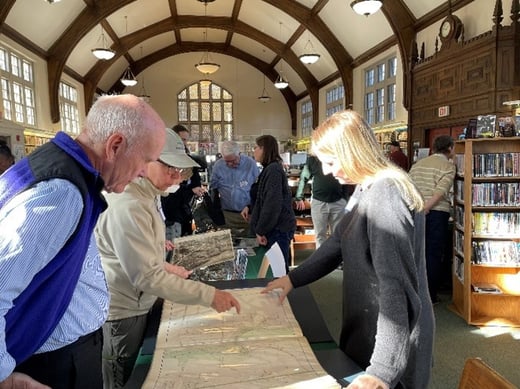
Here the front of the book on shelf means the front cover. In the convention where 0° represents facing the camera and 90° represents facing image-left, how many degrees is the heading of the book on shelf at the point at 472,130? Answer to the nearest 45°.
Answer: approximately 0°

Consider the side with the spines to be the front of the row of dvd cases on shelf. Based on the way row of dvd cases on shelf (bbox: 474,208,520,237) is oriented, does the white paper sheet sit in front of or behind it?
in front

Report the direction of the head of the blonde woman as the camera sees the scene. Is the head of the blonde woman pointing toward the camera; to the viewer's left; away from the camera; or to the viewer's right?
to the viewer's left

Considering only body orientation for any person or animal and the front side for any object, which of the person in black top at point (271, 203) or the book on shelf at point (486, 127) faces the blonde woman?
the book on shelf

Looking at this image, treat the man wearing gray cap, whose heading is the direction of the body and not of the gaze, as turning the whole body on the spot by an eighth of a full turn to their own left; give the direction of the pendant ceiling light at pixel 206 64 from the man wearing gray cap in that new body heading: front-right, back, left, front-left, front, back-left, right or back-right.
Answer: front-left

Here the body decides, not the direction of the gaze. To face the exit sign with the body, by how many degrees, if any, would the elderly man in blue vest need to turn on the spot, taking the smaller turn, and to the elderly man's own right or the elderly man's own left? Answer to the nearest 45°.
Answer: approximately 45° to the elderly man's own left

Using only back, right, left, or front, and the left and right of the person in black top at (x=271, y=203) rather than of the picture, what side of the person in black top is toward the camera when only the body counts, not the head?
left

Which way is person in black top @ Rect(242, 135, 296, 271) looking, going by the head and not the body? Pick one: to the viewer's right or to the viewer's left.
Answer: to the viewer's left

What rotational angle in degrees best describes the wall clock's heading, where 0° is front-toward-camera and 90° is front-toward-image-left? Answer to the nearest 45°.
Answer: approximately 45°

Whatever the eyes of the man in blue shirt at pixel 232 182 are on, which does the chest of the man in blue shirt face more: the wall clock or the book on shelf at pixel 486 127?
the book on shelf

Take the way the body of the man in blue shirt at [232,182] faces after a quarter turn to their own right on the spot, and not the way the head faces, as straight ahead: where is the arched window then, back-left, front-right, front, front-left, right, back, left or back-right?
right

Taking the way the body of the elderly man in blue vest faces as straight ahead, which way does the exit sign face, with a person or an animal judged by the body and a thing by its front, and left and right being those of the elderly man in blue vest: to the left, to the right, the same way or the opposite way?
the opposite way

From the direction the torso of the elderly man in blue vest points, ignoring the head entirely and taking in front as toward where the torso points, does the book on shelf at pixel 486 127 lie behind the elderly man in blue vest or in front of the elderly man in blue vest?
in front

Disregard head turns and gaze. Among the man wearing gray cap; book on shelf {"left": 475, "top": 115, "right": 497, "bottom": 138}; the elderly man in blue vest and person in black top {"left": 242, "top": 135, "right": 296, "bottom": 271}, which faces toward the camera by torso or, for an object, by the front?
the book on shelf

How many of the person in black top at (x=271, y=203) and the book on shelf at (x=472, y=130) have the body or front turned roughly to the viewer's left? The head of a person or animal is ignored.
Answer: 1
